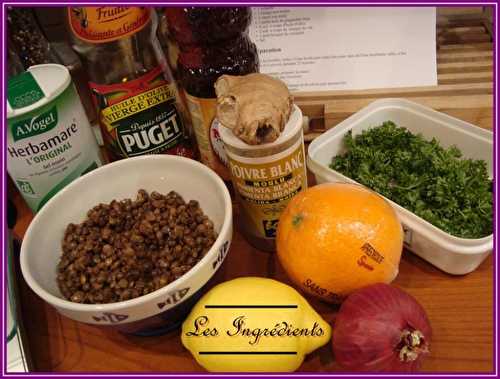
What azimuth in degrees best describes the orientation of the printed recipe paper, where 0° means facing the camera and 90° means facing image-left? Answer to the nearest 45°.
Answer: approximately 0°
